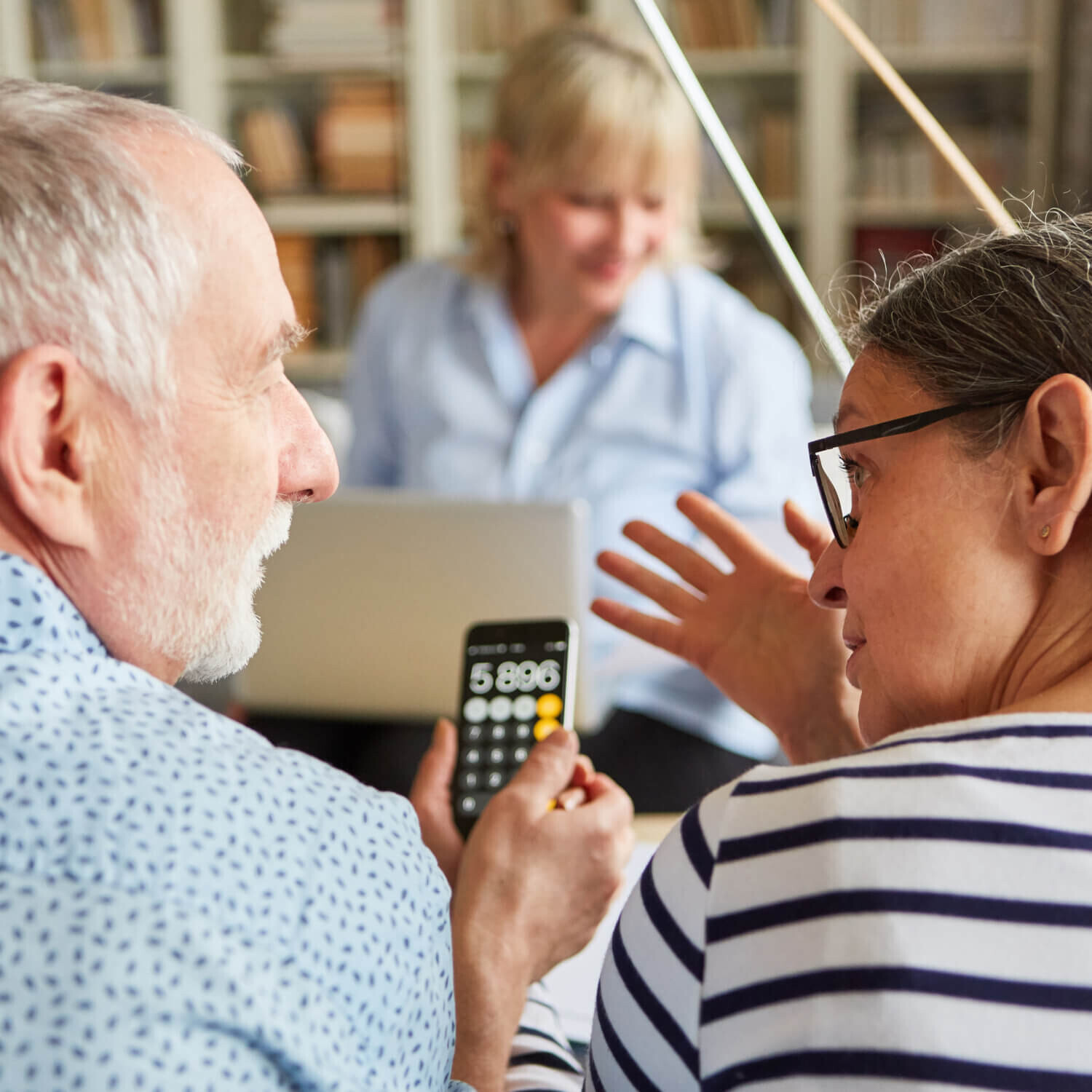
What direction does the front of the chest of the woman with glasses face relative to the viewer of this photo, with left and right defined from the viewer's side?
facing away from the viewer and to the left of the viewer

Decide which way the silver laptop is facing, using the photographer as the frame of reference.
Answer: facing away from the viewer

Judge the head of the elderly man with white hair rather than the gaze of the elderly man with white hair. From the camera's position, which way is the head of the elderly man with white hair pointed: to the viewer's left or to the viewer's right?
to the viewer's right

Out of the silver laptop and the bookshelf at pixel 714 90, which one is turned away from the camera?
the silver laptop

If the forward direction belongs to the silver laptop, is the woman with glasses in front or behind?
behind

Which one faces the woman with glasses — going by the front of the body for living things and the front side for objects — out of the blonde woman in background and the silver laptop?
the blonde woman in background

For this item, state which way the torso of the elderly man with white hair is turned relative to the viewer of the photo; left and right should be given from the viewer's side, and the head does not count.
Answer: facing away from the viewer and to the right of the viewer

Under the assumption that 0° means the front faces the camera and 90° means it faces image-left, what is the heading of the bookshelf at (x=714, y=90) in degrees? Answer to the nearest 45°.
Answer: approximately 0°

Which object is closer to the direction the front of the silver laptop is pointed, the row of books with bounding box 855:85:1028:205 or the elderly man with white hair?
the row of books

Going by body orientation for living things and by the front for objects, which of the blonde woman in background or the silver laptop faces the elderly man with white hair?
the blonde woman in background

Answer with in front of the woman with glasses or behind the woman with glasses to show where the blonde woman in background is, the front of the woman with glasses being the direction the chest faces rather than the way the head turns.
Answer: in front

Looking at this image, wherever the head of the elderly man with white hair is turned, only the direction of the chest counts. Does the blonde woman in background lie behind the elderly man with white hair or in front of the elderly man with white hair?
in front
